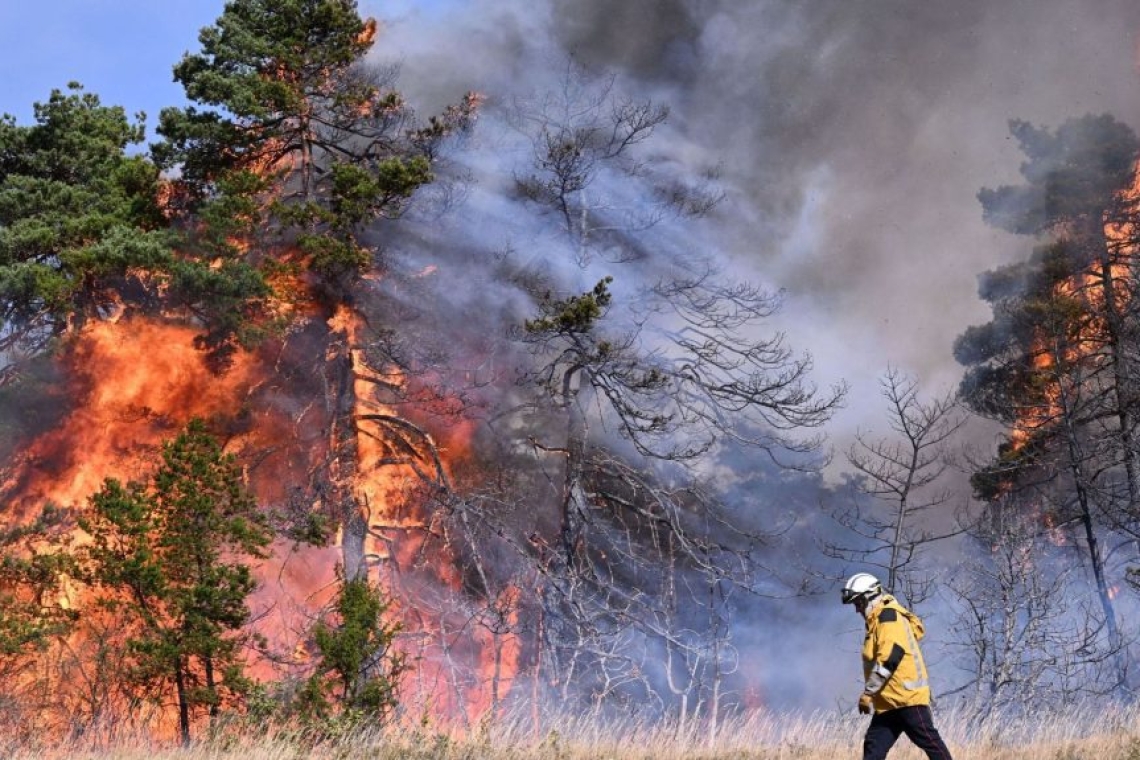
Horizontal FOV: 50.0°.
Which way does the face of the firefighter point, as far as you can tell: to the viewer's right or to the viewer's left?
to the viewer's left

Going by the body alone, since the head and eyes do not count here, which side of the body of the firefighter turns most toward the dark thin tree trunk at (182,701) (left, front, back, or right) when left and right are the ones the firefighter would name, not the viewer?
front

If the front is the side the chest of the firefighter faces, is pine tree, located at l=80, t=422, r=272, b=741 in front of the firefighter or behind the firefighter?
in front

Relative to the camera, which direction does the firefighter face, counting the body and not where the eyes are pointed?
to the viewer's left
